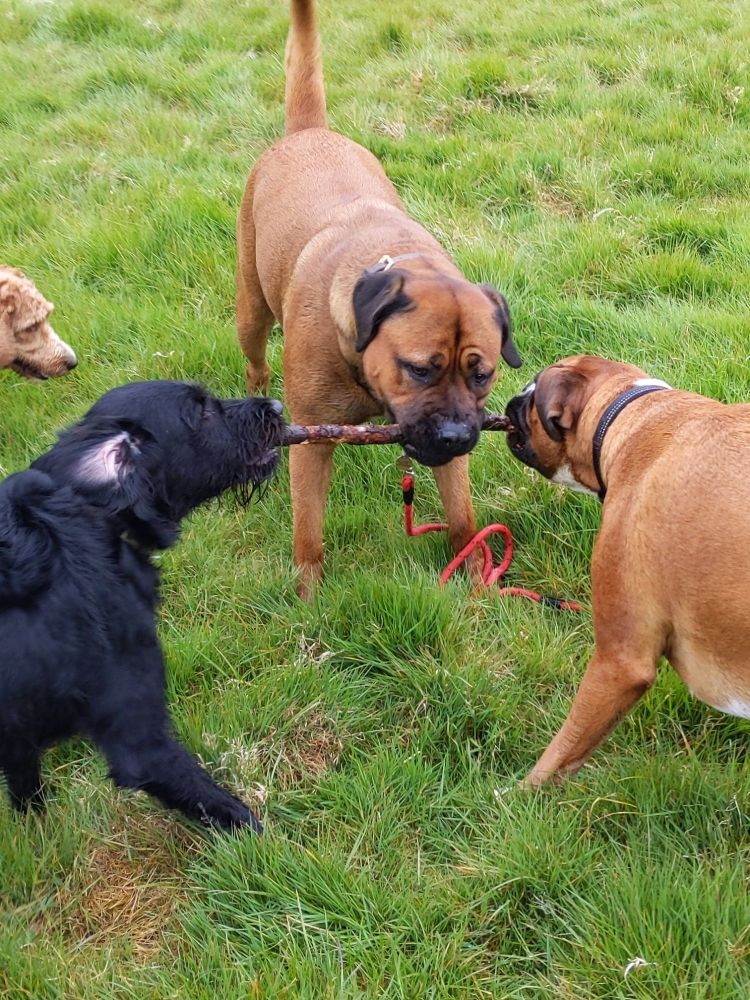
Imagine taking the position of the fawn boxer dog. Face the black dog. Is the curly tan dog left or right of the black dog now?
right

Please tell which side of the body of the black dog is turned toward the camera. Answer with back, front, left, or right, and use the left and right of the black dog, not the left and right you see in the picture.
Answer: right

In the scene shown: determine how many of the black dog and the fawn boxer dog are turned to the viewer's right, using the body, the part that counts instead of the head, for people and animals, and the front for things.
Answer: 1

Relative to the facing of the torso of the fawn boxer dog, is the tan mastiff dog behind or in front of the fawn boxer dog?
in front

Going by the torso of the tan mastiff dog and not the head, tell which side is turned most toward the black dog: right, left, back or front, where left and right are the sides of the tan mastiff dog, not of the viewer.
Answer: right

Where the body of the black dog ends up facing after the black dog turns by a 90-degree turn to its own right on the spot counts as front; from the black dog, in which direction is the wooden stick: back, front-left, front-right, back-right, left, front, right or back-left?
back-left

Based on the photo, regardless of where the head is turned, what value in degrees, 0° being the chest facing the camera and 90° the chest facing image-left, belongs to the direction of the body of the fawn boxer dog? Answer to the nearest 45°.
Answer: approximately 135°
